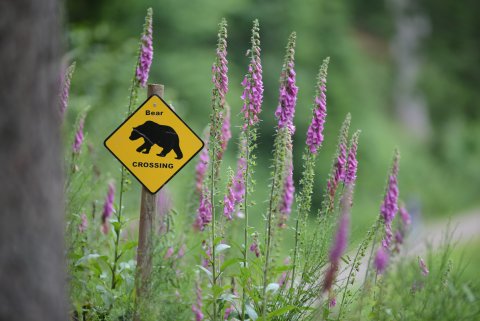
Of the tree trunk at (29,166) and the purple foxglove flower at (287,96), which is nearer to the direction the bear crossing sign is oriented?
the tree trunk

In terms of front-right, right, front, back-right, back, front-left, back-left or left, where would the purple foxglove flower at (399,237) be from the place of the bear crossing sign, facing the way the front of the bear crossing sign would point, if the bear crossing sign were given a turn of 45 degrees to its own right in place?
back-left

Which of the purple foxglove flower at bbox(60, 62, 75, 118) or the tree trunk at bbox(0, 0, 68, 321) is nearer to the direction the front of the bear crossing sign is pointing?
the tree trunk

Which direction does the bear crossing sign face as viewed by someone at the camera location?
facing the viewer

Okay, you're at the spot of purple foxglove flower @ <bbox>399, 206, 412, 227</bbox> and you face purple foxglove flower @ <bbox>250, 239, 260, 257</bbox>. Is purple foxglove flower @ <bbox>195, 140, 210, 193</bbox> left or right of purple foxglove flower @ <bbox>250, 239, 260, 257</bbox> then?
right

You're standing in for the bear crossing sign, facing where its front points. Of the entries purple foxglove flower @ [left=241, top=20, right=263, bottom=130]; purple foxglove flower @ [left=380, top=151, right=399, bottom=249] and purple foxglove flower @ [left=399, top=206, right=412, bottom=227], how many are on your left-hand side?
3

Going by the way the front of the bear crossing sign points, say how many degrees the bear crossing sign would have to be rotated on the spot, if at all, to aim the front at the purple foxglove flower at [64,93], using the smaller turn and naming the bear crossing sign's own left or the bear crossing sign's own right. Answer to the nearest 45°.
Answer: approximately 135° to the bear crossing sign's own right

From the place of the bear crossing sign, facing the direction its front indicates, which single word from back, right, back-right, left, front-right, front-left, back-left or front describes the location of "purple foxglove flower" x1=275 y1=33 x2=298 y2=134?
left

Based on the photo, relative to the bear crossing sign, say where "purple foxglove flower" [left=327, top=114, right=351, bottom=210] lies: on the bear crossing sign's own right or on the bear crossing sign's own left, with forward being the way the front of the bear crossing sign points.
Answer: on the bear crossing sign's own left
